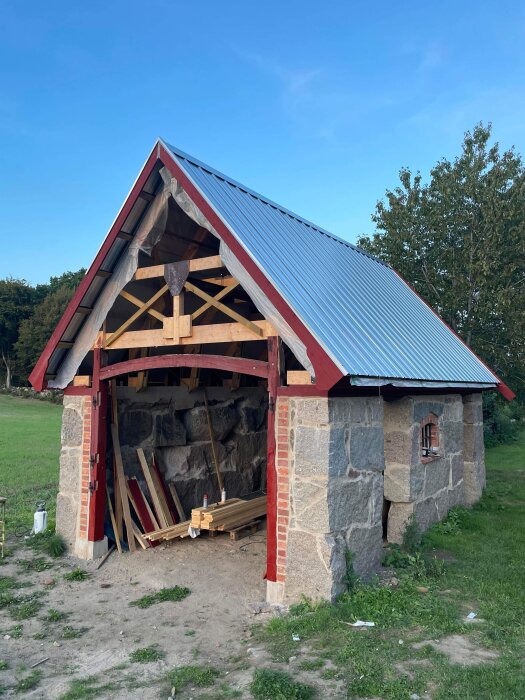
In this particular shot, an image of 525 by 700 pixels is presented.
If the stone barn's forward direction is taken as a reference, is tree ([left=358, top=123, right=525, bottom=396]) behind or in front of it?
behind

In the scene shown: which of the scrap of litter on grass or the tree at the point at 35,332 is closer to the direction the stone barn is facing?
the scrap of litter on grass

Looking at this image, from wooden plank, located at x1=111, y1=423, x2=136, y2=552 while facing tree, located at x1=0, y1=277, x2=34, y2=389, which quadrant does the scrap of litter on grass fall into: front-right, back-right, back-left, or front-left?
back-right

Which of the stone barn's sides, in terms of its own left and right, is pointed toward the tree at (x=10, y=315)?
right

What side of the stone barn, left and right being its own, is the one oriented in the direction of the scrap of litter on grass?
left

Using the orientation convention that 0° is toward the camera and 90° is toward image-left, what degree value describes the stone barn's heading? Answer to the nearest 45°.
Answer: approximately 45°

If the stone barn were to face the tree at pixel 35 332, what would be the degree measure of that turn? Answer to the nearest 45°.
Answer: approximately 90° to its right
